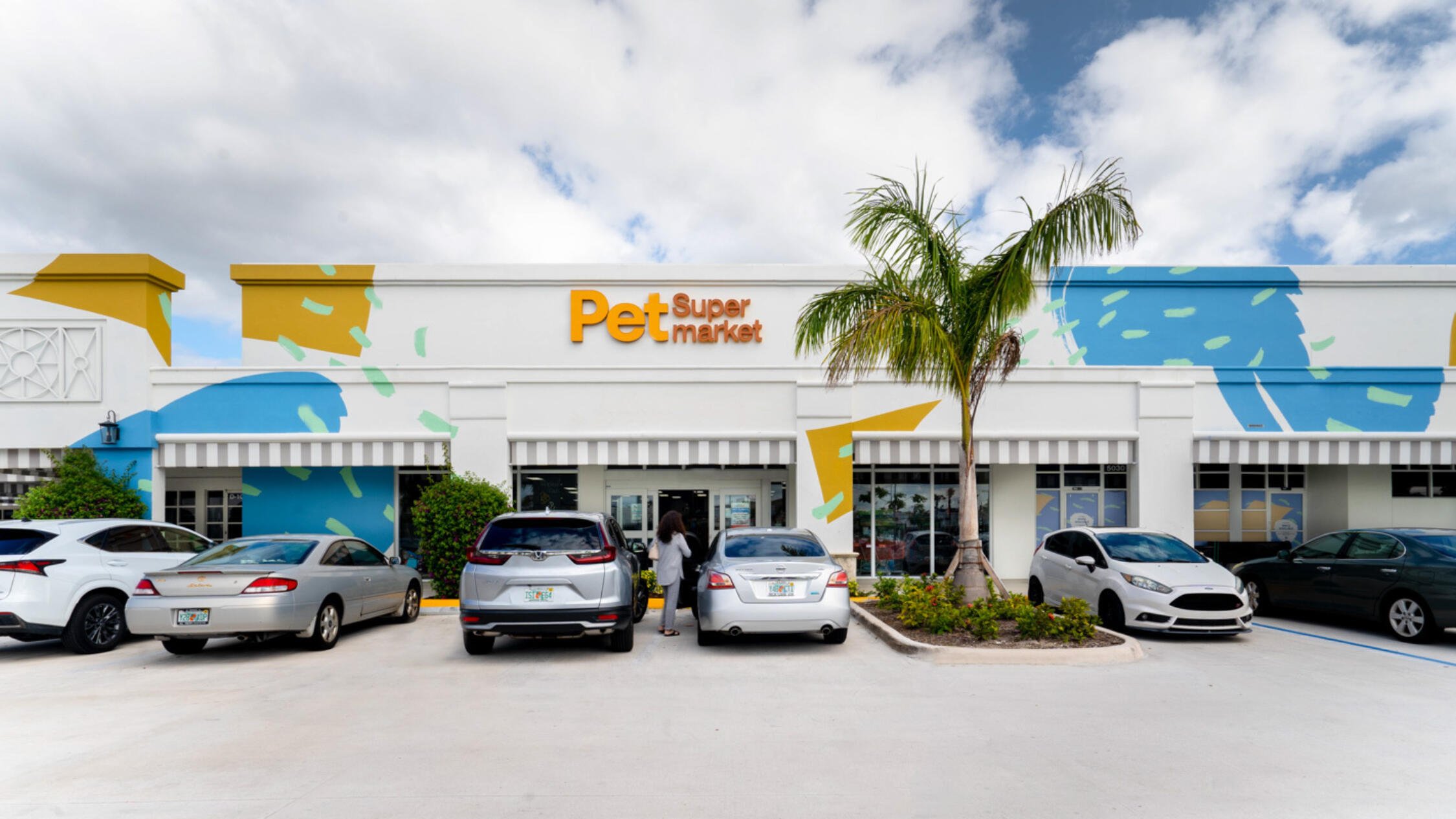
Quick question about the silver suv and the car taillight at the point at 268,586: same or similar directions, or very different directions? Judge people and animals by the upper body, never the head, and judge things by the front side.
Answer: very different directions

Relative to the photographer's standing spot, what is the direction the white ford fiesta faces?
facing the viewer and to the right of the viewer

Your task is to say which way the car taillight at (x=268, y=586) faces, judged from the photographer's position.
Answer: facing the viewer

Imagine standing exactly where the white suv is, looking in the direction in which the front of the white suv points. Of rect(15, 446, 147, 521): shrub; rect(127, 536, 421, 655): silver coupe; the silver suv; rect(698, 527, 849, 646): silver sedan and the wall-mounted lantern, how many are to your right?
3

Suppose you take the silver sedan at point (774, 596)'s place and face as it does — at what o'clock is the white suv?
The white suv is roughly at 9 o'clock from the silver sedan.

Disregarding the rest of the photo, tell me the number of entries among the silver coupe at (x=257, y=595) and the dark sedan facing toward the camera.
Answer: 0

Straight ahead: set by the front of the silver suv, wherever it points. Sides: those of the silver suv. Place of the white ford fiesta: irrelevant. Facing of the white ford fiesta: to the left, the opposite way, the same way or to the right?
the opposite way

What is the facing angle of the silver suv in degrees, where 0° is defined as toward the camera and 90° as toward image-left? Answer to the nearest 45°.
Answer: approximately 180°

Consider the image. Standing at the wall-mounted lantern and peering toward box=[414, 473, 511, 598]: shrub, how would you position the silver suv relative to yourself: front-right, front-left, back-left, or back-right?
front-right

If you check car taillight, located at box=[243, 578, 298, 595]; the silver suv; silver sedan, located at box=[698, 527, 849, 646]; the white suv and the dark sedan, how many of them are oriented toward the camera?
1

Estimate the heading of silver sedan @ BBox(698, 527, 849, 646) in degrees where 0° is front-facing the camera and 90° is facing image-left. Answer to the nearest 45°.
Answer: approximately 180°

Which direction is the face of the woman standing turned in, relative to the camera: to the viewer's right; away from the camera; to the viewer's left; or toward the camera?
away from the camera
